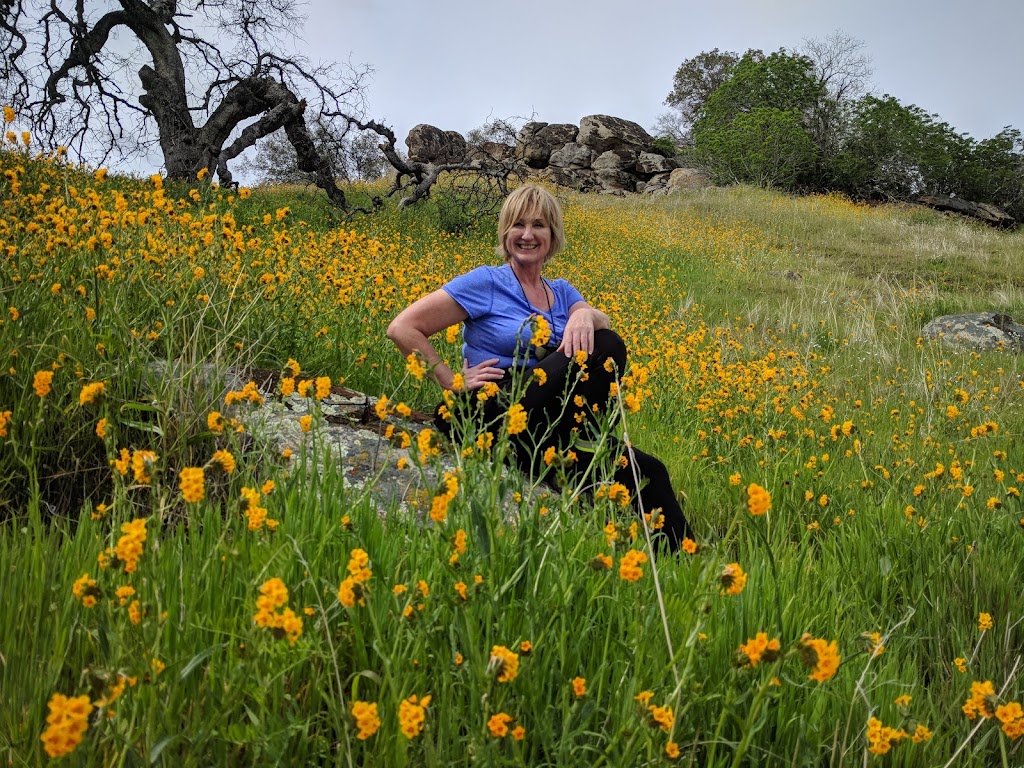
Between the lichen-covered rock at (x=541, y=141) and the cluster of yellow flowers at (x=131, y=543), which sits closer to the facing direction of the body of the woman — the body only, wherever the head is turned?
the cluster of yellow flowers

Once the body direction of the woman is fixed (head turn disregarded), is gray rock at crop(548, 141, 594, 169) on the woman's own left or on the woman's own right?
on the woman's own left

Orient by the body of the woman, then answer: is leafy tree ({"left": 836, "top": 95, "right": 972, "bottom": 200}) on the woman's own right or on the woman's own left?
on the woman's own left

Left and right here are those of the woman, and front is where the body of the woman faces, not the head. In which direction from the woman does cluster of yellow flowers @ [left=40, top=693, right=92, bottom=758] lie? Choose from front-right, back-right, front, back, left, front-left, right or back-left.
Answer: front-right

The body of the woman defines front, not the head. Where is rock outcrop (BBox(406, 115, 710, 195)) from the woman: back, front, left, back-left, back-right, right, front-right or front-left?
back-left

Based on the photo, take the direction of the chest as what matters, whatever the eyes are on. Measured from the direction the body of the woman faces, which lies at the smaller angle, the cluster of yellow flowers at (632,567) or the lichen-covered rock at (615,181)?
the cluster of yellow flowers

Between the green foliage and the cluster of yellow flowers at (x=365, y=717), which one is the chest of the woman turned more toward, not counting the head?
the cluster of yellow flowers

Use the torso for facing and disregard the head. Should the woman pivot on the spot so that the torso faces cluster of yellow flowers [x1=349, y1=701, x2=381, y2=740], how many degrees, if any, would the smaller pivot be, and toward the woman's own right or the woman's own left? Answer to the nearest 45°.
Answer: approximately 45° to the woman's own right

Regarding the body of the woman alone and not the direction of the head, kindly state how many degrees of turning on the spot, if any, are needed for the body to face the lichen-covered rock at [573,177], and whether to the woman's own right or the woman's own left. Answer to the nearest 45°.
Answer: approximately 135° to the woman's own left

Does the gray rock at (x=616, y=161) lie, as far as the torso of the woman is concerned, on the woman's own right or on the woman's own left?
on the woman's own left

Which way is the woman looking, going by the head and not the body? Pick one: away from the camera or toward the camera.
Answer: toward the camera

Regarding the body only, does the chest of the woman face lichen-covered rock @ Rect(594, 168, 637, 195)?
no

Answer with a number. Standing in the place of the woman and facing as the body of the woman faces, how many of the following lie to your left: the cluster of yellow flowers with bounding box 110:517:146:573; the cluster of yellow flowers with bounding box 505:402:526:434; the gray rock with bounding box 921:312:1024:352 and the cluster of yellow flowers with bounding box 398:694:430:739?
1

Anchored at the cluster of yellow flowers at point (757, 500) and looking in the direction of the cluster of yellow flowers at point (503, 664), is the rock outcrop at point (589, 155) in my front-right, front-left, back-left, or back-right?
back-right

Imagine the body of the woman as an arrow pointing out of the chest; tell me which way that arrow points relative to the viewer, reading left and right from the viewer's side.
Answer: facing the viewer and to the right of the viewer
